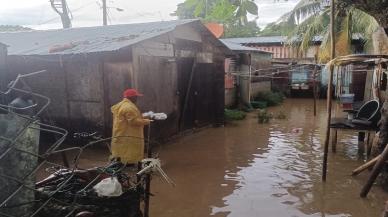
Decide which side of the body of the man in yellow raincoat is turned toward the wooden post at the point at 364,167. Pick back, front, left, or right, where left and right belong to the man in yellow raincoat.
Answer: front

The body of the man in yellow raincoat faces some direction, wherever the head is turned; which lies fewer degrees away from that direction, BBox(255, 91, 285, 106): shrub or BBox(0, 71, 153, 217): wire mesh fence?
the shrub

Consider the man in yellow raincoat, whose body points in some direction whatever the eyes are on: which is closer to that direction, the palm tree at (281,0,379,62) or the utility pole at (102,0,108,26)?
the palm tree

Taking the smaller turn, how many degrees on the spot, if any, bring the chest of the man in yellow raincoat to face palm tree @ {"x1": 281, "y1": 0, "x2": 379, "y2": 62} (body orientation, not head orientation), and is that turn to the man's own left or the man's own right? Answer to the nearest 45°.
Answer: approximately 45° to the man's own left

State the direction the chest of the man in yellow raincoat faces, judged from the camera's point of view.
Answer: to the viewer's right

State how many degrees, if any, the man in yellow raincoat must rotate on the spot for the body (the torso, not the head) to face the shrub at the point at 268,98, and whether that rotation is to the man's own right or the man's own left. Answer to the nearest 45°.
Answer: approximately 45° to the man's own left

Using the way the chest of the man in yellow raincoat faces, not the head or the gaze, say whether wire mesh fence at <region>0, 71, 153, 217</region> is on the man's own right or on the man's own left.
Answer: on the man's own right

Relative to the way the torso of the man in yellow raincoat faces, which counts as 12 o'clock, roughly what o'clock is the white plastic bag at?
The white plastic bag is roughly at 3 o'clock from the man in yellow raincoat.

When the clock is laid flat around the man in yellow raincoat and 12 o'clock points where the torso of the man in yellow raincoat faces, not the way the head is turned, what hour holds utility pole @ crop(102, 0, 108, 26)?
The utility pole is roughly at 9 o'clock from the man in yellow raincoat.
